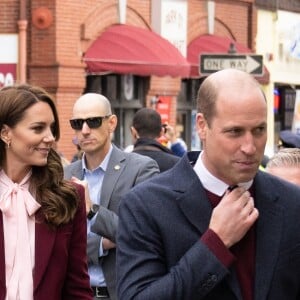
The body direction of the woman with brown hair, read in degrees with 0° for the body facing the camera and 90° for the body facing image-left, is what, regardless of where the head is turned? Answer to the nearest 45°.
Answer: approximately 0°

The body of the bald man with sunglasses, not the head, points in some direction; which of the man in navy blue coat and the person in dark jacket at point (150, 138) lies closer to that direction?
the man in navy blue coat

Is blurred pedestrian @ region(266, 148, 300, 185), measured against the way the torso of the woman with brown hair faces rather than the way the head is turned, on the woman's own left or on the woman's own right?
on the woman's own left

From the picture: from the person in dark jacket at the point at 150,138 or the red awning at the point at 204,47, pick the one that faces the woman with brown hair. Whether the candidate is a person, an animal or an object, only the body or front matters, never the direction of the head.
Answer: the red awning

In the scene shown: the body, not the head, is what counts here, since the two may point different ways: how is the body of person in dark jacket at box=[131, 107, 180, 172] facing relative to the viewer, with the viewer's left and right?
facing away from the viewer

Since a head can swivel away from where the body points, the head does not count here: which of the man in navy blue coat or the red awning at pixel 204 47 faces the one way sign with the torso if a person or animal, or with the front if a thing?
the red awning

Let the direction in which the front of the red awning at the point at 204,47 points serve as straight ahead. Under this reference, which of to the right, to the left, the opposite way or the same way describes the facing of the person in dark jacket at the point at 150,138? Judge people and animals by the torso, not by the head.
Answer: the opposite way

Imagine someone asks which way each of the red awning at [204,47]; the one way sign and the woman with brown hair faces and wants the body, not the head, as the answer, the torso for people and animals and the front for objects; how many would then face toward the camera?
3

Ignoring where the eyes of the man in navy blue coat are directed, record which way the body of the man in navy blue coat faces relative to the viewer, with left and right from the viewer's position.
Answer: facing the viewer and to the right of the viewer

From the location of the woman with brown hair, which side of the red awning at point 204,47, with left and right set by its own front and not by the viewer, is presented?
front

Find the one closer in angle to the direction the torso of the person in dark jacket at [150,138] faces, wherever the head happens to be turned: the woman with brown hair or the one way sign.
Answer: the one way sign

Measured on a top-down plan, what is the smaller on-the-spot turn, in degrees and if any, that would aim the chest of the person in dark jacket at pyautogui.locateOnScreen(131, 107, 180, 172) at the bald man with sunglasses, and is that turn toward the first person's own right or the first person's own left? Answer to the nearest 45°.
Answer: approximately 180°

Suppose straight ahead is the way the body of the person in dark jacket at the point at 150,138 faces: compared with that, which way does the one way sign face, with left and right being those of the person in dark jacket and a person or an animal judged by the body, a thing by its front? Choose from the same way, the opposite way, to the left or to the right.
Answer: the opposite way

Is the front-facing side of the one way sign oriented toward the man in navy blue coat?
yes
